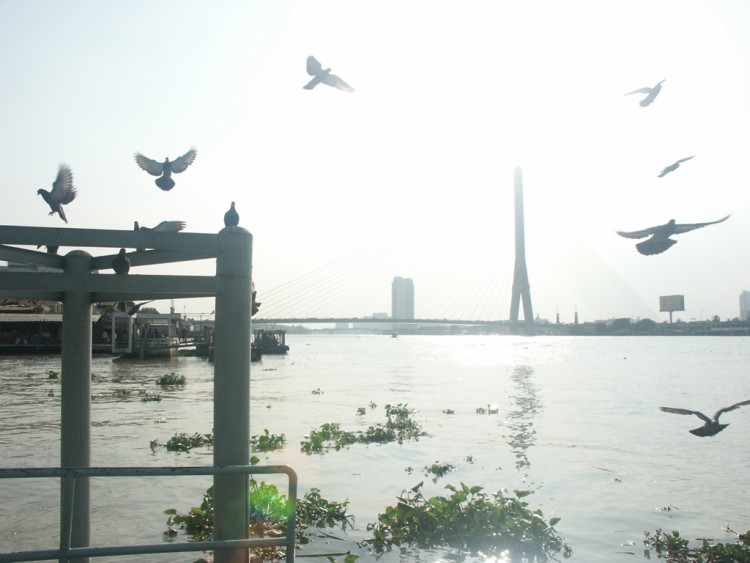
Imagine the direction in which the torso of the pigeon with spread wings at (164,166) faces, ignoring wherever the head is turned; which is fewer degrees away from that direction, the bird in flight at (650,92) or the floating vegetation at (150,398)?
the floating vegetation

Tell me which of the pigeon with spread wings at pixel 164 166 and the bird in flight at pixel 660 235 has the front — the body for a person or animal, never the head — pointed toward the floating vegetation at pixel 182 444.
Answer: the pigeon with spread wings

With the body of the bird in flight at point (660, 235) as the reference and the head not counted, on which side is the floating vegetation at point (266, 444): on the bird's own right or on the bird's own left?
on the bird's own left
